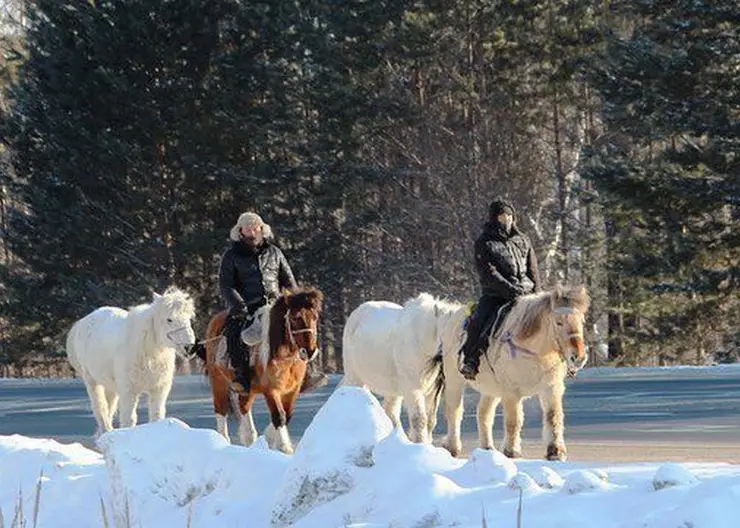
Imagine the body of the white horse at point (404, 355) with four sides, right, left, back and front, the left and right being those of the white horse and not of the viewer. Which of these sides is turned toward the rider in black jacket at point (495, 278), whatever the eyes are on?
front

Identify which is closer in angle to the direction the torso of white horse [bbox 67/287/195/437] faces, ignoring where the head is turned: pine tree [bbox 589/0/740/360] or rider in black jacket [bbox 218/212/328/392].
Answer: the rider in black jacket

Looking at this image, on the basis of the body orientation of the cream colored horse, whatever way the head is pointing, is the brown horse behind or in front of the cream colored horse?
behind

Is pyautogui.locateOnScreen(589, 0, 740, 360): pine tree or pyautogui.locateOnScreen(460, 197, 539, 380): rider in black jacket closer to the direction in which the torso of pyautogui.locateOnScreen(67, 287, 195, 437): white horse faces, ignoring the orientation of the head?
the rider in black jacket

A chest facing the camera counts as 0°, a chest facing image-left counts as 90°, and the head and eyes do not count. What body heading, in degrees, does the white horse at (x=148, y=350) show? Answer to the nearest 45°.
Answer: approximately 315°

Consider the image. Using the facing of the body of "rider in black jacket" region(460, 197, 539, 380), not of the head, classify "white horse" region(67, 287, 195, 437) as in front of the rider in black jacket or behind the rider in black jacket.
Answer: behind

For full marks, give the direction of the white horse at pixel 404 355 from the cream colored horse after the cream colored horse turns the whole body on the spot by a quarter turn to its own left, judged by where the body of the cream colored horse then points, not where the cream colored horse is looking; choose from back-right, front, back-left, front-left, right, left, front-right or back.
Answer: left

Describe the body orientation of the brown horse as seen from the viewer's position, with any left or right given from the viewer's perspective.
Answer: facing the viewer and to the right of the viewer
